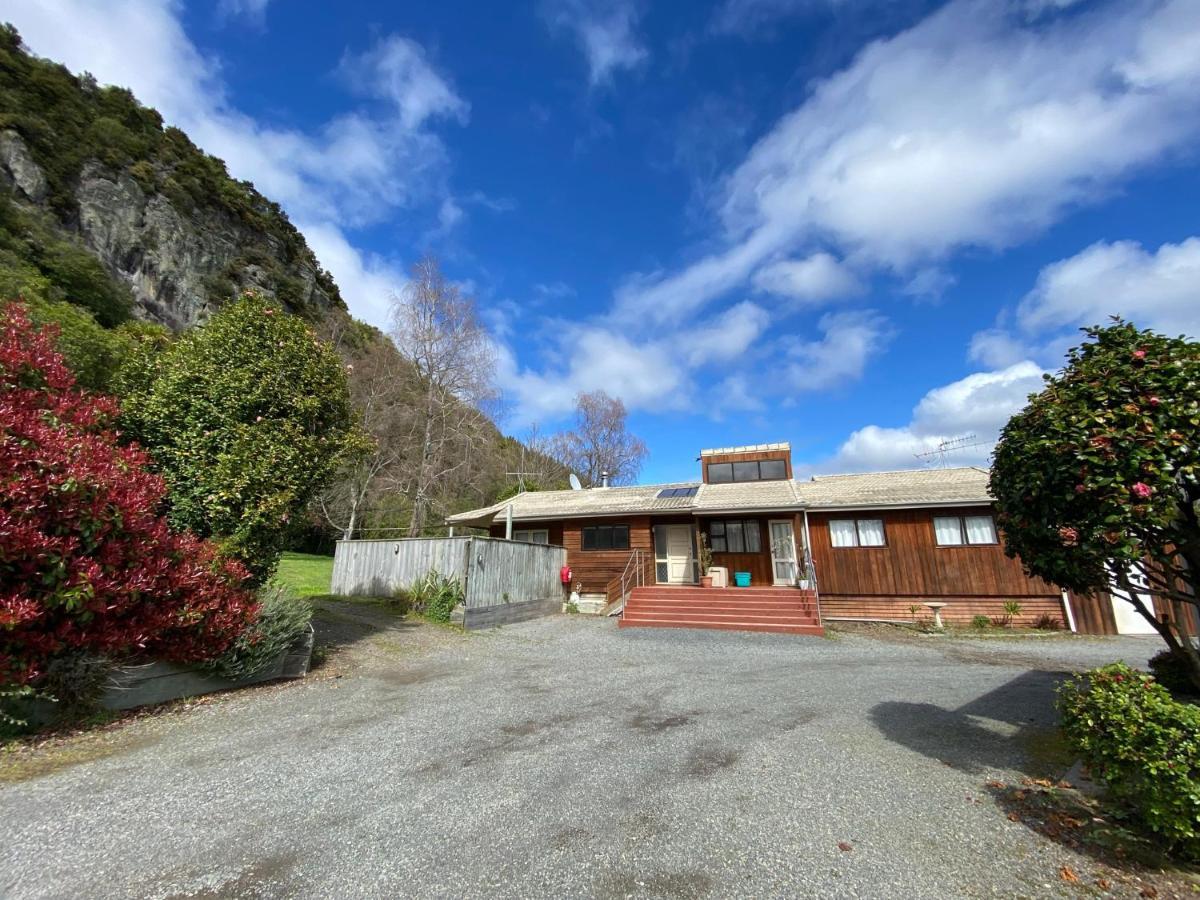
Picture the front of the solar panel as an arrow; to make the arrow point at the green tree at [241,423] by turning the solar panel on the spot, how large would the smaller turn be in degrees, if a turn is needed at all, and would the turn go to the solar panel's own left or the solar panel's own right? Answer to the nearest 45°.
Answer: approximately 45° to the solar panel's own right

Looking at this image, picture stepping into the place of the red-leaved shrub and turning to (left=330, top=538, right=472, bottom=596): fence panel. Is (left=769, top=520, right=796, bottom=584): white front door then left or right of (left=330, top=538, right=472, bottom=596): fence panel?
right

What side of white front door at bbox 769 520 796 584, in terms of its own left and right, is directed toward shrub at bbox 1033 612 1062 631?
left

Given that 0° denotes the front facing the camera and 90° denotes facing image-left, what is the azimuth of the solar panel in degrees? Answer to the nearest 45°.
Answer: approximately 0°

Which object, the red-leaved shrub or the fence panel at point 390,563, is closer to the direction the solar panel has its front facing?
the red-leaved shrub

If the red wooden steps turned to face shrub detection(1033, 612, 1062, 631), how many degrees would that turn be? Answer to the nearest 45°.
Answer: approximately 90° to its left

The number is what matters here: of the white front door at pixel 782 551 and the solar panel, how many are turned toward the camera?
2

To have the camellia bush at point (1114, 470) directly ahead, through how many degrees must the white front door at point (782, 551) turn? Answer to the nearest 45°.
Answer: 0° — it already faces it

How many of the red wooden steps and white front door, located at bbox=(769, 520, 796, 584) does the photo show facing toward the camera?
2

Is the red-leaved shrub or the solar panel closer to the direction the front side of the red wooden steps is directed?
the red-leaved shrub

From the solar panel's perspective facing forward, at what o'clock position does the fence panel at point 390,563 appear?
The fence panel is roughly at 2 o'clock from the solar panel.

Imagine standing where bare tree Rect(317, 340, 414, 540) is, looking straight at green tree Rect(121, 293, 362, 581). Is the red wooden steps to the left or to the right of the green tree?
left
